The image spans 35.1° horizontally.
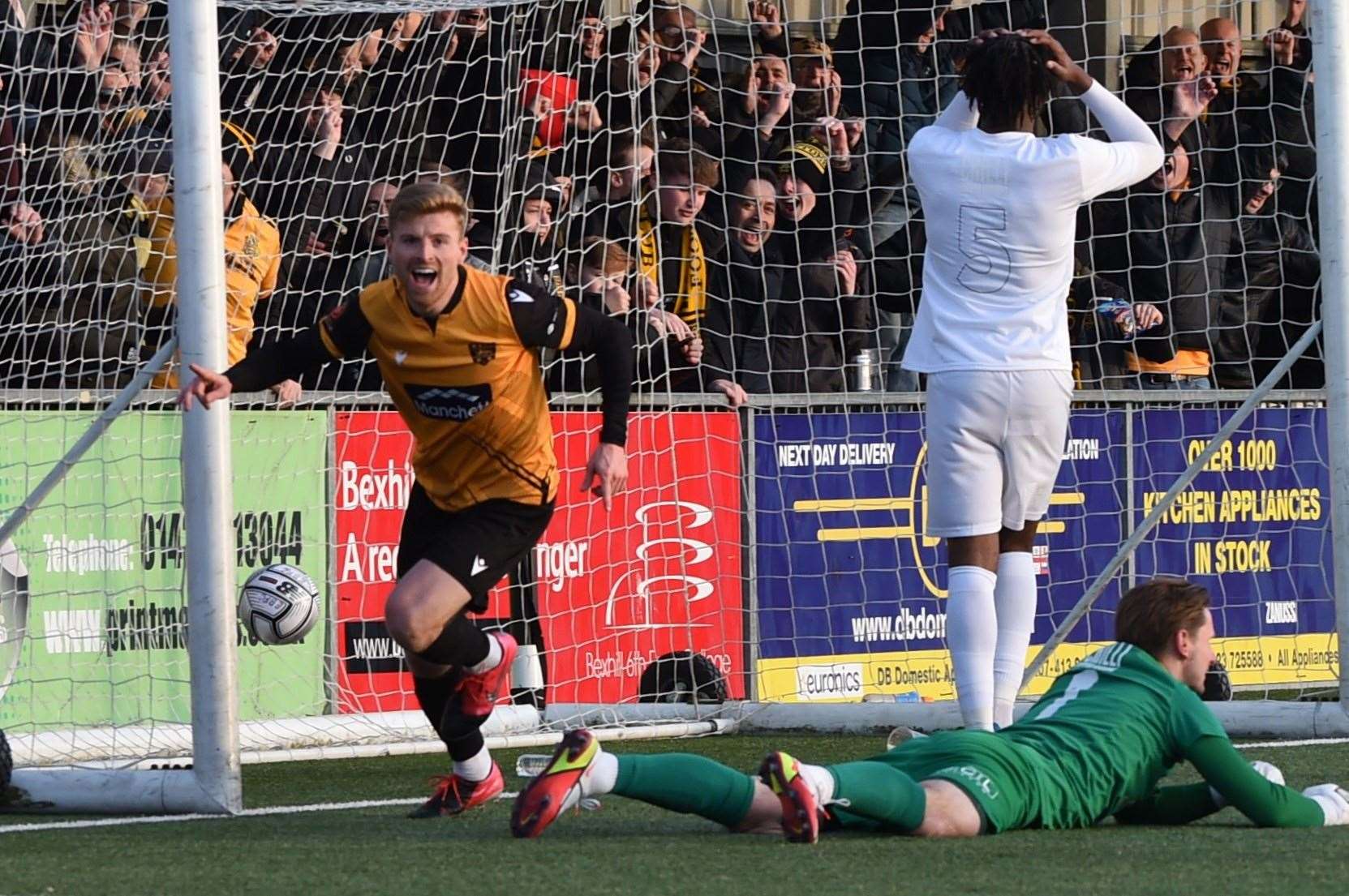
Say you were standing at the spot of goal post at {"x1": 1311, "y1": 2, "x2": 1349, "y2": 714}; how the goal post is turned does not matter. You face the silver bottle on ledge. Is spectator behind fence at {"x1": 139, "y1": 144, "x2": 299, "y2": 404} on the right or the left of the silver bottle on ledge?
left

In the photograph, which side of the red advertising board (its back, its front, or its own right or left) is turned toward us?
front

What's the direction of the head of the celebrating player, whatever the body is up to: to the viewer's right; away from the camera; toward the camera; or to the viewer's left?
toward the camera

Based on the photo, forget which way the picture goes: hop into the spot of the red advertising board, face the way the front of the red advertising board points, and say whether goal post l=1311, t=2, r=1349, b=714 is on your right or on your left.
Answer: on your left

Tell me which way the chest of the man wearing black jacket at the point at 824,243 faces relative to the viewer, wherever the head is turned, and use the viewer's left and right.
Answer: facing the viewer and to the left of the viewer

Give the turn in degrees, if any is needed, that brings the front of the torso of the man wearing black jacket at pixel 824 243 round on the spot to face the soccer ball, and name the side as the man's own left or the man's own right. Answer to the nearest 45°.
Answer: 0° — they already face it

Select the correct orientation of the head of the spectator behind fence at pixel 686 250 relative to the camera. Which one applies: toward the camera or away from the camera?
toward the camera

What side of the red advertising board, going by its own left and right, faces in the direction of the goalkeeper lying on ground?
front

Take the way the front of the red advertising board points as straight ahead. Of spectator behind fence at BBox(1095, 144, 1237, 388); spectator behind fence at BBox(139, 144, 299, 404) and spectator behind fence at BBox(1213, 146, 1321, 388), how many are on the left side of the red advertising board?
2

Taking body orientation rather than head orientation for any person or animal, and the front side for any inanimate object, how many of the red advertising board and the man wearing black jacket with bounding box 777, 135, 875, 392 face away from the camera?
0

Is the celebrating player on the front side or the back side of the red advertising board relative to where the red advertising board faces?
on the front side

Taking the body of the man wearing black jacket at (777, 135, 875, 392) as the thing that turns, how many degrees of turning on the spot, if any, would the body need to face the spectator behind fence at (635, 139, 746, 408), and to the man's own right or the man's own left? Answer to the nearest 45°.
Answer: approximately 45° to the man's own right

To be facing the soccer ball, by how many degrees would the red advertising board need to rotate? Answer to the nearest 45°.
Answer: approximately 45° to its right
